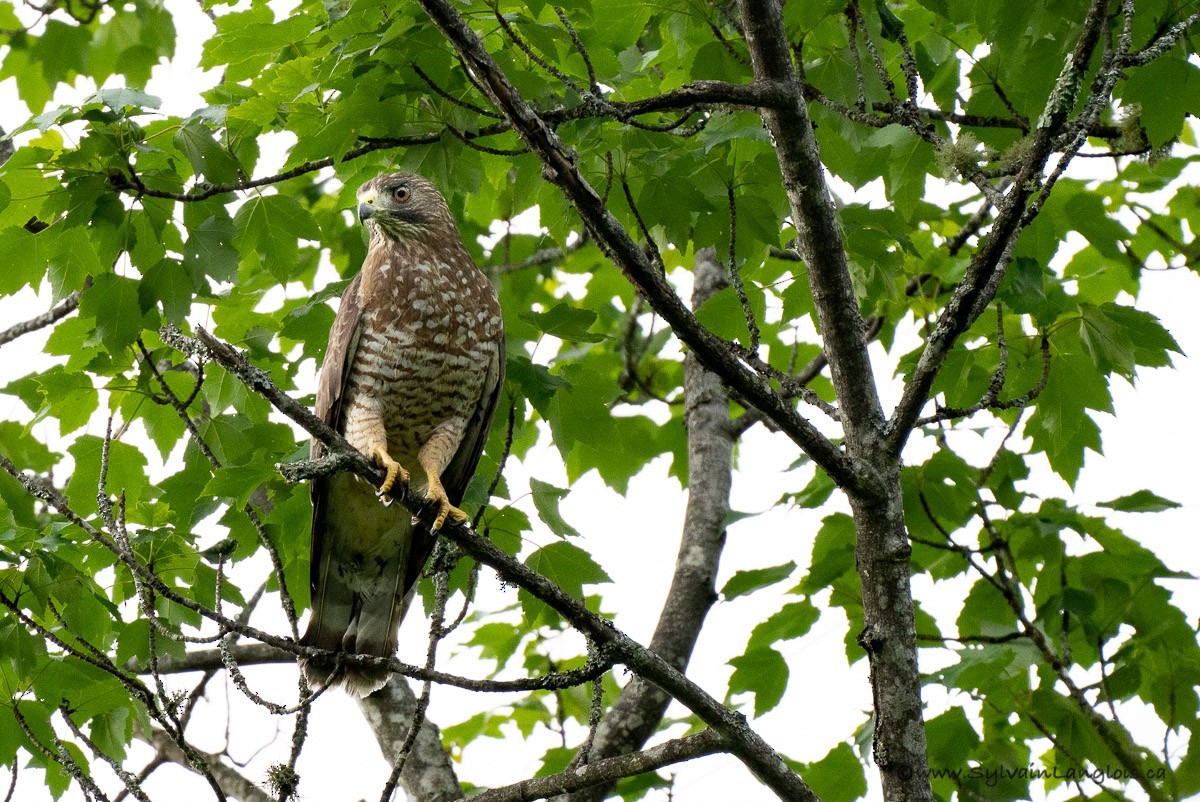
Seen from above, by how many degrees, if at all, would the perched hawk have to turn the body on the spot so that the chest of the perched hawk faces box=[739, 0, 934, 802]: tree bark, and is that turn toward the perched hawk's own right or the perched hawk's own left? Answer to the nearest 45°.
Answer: approximately 45° to the perched hawk's own left

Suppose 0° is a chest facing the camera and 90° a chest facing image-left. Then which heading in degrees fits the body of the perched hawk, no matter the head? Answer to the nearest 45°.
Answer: approximately 0°
